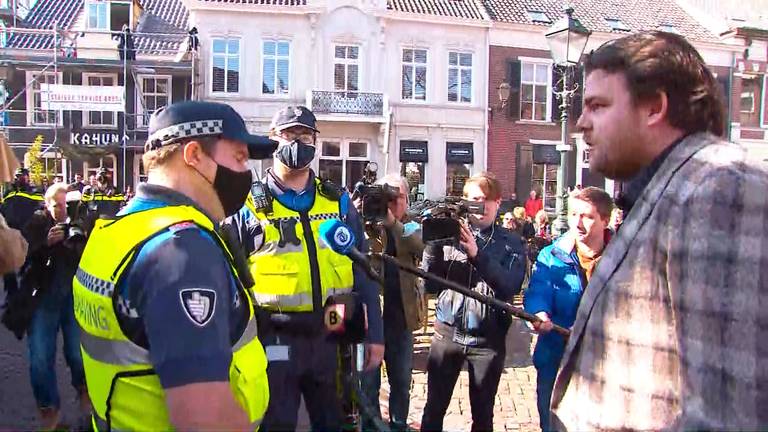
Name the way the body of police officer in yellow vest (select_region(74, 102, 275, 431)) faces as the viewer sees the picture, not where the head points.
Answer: to the viewer's right

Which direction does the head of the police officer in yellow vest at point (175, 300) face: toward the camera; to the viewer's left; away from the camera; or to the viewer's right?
to the viewer's right

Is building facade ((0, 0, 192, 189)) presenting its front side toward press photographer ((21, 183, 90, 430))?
yes

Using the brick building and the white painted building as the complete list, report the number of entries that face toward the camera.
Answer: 2

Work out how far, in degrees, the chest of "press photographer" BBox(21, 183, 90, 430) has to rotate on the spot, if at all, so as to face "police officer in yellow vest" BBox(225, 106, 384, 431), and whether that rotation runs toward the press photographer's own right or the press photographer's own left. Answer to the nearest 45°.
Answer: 0° — they already face them

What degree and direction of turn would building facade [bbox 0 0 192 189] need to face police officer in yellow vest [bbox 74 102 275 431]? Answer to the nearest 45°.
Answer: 0° — it already faces them

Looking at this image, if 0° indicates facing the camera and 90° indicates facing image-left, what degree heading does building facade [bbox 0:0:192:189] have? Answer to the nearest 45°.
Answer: approximately 0°

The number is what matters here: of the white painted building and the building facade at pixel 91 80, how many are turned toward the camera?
2

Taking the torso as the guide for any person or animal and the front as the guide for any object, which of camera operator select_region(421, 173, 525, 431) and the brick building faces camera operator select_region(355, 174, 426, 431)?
the brick building

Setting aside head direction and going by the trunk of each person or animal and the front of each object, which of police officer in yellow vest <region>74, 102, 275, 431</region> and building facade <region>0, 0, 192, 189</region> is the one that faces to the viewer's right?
the police officer in yellow vest
